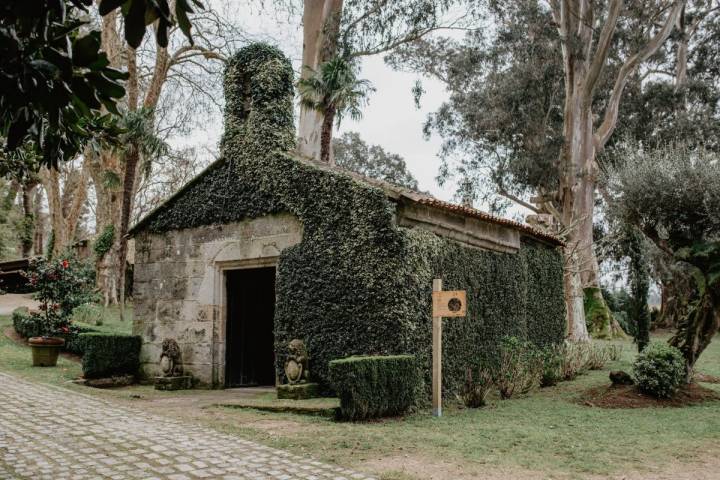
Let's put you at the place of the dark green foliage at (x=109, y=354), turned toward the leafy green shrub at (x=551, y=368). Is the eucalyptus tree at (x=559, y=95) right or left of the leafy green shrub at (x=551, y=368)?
left

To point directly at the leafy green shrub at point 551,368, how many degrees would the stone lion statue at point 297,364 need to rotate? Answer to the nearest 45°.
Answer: approximately 180°

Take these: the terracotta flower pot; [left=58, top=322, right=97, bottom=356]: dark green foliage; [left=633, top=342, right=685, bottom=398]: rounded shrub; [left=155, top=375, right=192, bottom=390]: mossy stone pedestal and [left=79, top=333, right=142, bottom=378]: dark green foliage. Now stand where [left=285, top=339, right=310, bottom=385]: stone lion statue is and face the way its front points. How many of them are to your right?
4

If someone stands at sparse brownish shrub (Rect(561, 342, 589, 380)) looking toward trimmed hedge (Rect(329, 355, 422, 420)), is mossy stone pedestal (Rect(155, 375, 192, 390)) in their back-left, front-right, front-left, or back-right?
front-right

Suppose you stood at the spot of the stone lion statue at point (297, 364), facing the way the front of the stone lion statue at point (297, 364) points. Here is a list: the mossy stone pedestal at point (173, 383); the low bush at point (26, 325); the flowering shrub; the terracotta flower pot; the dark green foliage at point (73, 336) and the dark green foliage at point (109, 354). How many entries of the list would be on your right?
6

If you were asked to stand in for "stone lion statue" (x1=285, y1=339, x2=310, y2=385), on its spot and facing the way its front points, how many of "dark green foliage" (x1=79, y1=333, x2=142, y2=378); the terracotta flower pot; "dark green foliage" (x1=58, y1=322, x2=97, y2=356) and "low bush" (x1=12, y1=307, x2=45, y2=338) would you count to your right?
4

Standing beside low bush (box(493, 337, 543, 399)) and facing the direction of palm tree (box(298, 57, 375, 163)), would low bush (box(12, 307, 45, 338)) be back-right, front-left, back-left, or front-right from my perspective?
front-left

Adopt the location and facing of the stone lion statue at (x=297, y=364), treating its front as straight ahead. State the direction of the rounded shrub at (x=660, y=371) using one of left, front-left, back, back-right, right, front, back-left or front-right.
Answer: back-left

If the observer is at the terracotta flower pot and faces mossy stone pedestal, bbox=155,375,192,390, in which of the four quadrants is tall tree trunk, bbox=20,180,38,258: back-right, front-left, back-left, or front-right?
back-left

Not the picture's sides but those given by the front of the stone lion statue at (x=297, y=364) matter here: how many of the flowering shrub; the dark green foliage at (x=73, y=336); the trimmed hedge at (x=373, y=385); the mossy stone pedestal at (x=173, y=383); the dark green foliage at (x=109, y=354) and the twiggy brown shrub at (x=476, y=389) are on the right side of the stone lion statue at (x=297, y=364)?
4

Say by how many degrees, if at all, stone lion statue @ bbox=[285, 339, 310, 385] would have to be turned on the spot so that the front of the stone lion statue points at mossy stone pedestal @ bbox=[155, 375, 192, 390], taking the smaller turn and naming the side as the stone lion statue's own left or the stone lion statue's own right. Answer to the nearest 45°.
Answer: approximately 90° to the stone lion statue's own right

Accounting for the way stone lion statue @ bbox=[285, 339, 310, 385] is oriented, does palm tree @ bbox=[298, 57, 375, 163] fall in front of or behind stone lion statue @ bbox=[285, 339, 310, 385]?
behind

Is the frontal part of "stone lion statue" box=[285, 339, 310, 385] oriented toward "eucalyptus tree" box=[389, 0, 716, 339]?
no

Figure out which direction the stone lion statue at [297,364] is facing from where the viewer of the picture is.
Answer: facing the viewer and to the left of the viewer

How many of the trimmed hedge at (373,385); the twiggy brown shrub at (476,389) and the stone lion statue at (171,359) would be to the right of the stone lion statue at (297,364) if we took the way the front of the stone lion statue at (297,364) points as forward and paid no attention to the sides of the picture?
1

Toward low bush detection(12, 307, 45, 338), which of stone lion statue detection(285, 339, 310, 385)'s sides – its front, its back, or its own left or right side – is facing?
right
